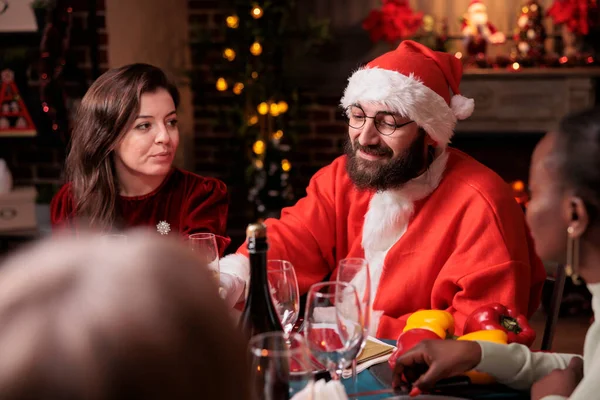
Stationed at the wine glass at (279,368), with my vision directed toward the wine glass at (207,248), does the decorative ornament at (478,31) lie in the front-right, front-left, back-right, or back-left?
front-right

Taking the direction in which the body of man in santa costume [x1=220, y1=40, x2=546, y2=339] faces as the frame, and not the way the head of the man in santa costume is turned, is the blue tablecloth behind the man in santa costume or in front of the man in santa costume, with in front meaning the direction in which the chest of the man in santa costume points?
in front

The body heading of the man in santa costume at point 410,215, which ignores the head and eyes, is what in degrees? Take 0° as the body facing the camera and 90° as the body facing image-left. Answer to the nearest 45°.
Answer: approximately 45°

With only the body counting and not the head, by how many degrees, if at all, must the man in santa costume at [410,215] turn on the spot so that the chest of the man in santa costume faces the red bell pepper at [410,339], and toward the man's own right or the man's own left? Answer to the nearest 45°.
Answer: approximately 45° to the man's own left

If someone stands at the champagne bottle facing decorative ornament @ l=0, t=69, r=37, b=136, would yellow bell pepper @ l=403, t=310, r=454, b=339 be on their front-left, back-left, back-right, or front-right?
back-right

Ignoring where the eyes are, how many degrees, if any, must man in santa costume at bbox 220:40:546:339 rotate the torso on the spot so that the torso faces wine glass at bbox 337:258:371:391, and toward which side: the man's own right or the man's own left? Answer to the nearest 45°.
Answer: approximately 45° to the man's own left

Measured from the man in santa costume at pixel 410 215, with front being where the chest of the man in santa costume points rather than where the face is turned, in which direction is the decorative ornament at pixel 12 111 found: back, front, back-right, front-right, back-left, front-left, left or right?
right

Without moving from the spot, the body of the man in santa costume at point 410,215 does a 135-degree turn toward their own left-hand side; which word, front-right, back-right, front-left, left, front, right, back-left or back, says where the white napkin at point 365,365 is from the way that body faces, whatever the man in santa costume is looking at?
right

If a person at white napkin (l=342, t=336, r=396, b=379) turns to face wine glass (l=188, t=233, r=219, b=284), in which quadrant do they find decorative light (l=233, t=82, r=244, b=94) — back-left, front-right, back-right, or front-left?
front-right

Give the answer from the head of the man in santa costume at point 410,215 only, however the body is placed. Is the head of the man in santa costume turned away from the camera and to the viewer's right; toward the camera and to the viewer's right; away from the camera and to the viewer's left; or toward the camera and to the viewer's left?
toward the camera and to the viewer's left
